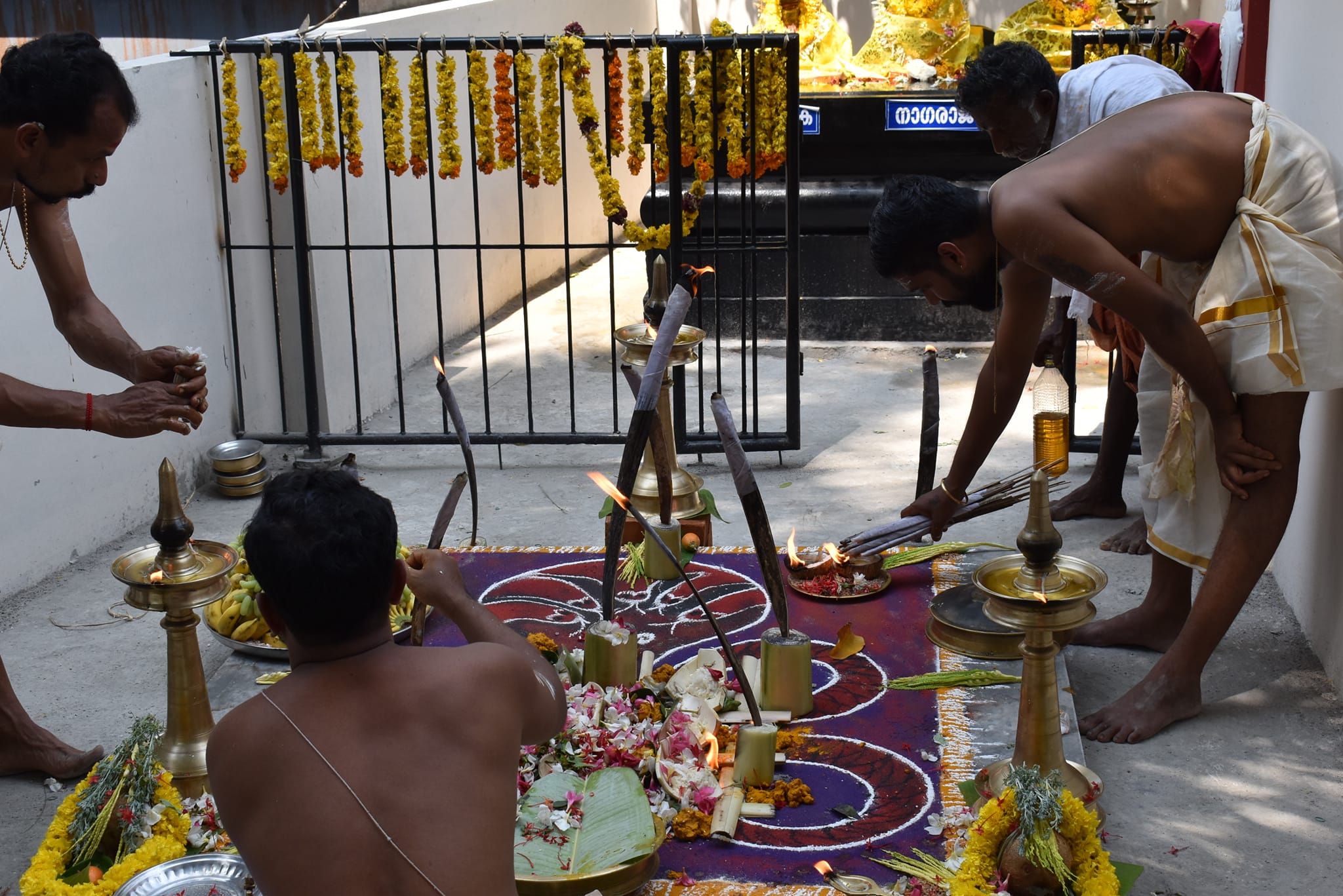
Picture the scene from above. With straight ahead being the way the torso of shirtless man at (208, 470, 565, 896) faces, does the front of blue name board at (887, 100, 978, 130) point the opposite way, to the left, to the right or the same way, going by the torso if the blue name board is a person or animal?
the opposite way

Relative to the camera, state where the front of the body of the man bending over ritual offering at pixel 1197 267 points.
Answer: to the viewer's left

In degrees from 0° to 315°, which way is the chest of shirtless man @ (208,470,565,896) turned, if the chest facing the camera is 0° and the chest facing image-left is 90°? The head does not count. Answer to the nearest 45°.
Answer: approximately 180°

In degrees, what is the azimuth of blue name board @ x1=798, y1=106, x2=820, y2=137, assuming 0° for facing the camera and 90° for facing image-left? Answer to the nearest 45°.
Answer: approximately 0°

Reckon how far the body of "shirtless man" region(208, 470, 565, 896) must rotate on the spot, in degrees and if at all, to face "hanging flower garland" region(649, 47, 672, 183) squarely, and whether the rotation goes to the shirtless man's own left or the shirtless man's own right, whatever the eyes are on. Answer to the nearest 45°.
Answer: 0° — they already face it

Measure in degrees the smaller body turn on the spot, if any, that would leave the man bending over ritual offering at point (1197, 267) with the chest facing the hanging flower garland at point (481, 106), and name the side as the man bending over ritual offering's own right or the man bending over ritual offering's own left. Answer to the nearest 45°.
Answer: approximately 45° to the man bending over ritual offering's own right

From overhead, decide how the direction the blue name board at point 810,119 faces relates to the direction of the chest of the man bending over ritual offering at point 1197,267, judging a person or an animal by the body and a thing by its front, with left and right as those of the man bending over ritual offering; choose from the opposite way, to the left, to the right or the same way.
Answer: to the left
